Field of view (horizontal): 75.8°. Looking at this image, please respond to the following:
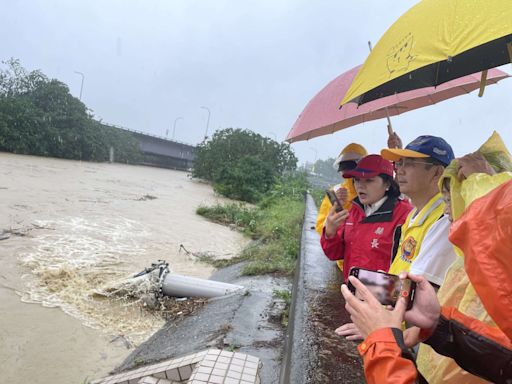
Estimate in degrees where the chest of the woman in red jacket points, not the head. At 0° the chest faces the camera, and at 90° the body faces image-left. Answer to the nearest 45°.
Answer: approximately 45°

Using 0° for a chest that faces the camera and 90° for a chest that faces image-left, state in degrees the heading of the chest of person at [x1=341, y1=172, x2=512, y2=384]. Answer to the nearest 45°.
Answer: approximately 90°
